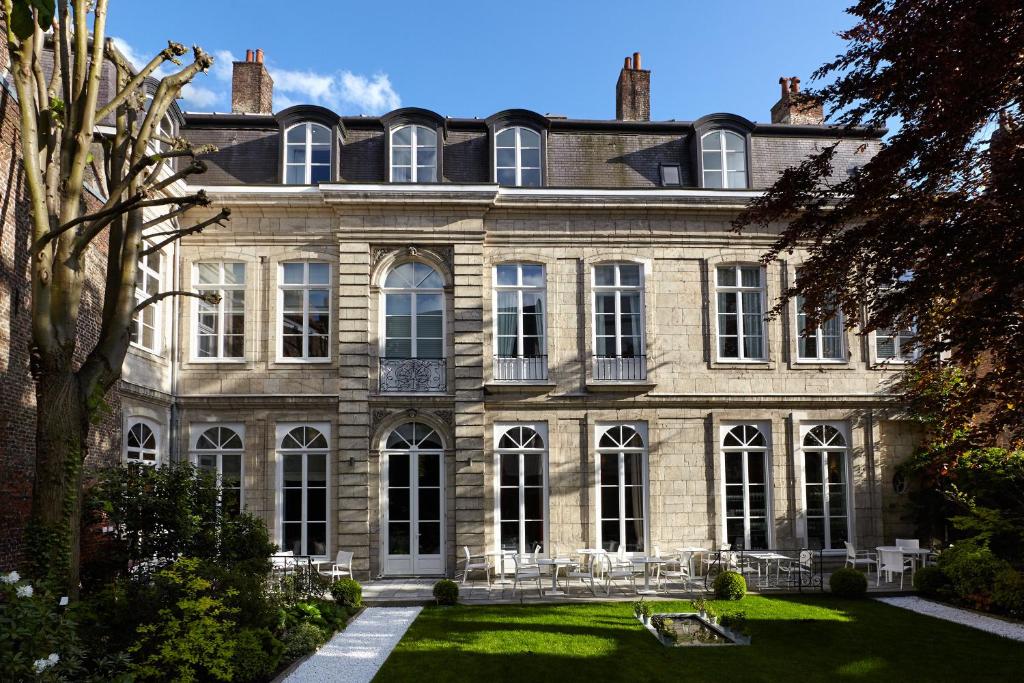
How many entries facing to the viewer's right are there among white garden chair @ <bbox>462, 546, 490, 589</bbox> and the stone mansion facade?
1

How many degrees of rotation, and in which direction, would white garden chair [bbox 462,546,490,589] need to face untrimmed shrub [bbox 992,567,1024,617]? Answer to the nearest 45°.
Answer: approximately 45° to its right

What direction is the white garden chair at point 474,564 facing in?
to the viewer's right

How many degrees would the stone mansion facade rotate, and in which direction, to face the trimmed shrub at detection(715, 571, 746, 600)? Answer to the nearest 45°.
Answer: approximately 45° to its left
